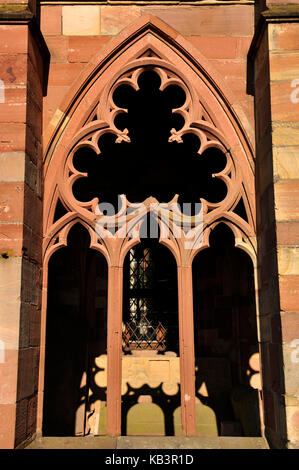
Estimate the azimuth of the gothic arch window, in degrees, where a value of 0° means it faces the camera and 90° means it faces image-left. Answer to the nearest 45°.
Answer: approximately 0°
